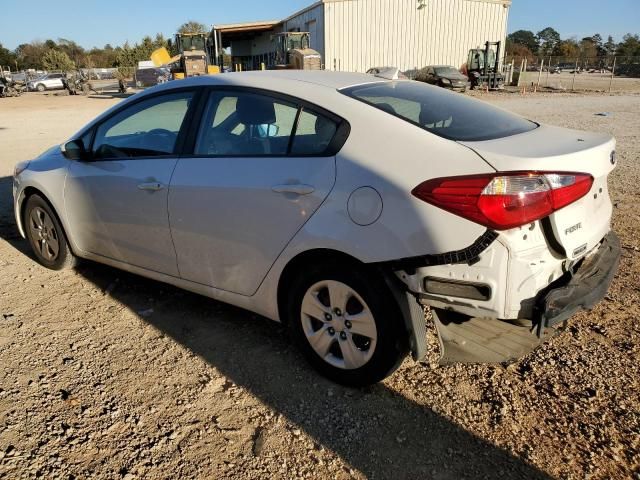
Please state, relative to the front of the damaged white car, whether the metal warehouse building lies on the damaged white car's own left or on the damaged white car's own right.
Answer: on the damaged white car's own right

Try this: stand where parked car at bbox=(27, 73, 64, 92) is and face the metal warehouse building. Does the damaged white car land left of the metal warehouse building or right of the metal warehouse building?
right

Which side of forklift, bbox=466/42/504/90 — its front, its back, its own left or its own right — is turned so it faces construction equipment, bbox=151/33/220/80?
right

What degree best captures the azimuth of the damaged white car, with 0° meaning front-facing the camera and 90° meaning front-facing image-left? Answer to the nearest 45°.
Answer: approximately 135°

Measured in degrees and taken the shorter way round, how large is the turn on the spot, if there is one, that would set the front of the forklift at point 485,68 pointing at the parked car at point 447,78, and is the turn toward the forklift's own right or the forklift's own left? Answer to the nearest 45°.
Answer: approximately 90° to the forklift's own right

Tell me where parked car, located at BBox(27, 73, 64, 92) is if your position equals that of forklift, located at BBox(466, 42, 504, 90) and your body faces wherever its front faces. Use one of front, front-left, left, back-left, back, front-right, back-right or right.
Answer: back-right

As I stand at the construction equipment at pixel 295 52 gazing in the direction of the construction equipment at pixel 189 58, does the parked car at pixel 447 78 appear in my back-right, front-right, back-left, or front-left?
back-left

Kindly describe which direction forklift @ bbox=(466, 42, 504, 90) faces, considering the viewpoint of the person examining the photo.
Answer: facing the viewer and to the right of the viewer

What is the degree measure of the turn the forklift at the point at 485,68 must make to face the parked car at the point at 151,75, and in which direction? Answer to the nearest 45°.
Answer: approximately 135° to its right

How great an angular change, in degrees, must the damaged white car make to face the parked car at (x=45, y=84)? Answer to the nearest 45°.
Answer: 0° — it already faces it
